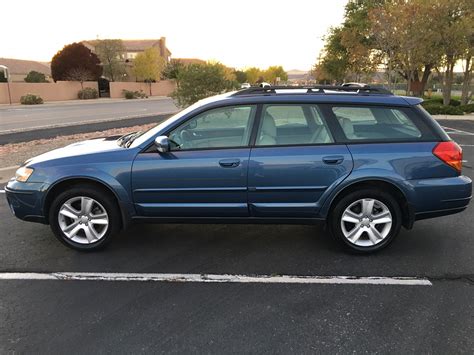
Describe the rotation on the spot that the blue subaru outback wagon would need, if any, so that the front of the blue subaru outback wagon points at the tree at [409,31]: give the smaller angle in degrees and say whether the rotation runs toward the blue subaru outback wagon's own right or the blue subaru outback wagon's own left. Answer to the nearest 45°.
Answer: approximately 135° to the blue subaru outback wagon's own right

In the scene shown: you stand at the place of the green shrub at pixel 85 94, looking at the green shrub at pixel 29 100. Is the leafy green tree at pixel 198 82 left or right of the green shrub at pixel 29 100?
left

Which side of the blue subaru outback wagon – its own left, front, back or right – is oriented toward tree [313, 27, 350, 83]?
right

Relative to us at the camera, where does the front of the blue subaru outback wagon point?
facing to the left of the viewer

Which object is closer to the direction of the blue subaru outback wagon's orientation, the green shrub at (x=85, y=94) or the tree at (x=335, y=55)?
the green shrub

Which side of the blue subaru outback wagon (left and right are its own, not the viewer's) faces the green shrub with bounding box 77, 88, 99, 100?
right

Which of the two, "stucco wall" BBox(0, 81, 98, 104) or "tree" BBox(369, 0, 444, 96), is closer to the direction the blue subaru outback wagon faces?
the stucco wall

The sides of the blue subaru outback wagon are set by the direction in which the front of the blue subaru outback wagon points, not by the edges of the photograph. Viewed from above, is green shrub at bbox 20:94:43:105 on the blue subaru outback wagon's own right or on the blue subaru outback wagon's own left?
on the blue subaru outback wagon's own right

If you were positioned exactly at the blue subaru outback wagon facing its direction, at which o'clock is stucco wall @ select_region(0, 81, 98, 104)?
The stucco wall is roughly at 2 o'clock from the blue subaru outback wagon.

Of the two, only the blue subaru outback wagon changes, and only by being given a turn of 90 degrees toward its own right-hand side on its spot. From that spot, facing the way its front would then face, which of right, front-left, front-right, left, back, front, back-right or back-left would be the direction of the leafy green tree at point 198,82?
front
